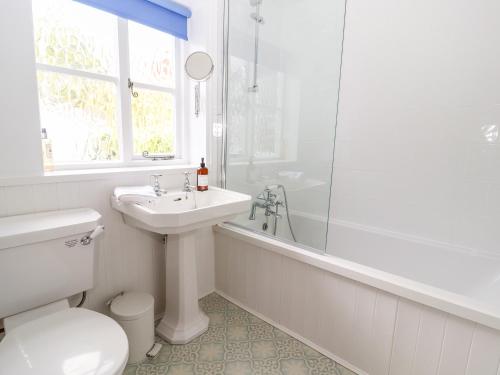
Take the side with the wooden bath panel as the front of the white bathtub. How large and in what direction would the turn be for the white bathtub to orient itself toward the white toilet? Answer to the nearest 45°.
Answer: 0° — it already faces it

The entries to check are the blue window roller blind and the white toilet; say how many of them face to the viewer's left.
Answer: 0

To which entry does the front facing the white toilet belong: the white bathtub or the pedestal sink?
the white bathtub

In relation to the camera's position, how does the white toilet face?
facing the viewer and to the right of the viewer

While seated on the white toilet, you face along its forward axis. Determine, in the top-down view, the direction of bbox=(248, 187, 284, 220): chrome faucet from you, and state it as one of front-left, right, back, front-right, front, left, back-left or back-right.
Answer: front-left

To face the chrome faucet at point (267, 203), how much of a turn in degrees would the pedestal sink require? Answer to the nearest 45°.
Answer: approximately 45° to its left

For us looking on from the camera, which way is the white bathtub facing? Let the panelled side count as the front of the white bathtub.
facing the viewer and to the left of the viewer

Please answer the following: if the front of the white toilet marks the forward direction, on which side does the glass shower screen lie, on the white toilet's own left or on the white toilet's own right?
on the white toilet's own left

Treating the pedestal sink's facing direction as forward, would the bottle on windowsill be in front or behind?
behind
